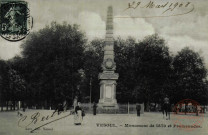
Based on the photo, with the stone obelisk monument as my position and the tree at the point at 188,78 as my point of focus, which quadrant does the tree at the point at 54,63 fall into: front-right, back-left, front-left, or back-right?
back-left
